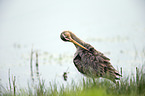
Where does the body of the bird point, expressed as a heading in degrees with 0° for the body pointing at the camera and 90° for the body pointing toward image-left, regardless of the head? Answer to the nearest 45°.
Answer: approximately 90°
